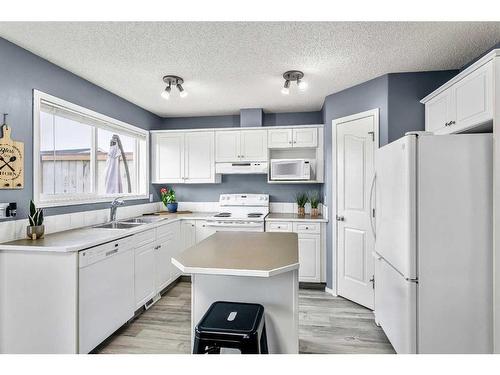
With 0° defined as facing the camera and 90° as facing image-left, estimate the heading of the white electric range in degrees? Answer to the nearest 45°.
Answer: approximately 0°

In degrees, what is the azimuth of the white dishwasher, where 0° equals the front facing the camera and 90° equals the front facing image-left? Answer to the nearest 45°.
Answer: approximately 315°

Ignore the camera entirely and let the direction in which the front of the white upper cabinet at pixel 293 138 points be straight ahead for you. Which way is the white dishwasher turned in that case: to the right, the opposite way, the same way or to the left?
to the left

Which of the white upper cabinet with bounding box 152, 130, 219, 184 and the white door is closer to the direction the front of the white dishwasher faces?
the white door

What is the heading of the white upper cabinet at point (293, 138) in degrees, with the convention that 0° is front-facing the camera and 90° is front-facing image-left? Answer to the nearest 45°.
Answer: approximately 0°

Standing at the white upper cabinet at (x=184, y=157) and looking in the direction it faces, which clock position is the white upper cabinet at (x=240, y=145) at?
the white upper cabinet at (x=240, y=145) is roughly at 10 o'clock from the white upper cabinet at (x=184, y=157).

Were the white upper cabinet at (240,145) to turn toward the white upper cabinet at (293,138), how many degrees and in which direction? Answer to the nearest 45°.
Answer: approximately 90° to its left

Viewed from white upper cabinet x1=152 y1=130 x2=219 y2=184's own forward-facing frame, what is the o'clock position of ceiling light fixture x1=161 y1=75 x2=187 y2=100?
The ceiling light fixture is roughly at 12 o'clock from the white upper cabinet.
